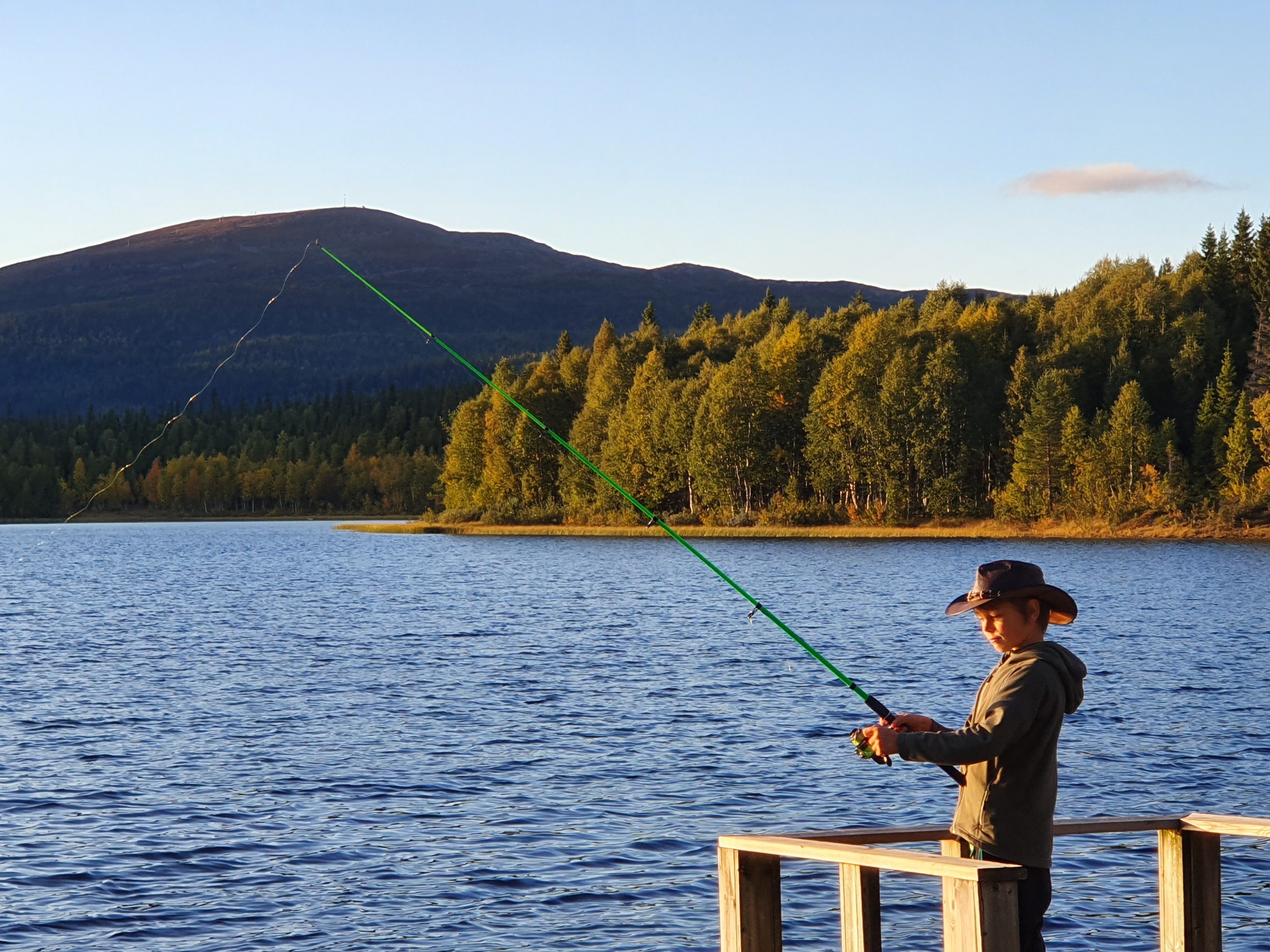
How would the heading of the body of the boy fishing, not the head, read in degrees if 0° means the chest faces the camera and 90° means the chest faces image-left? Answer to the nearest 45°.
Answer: approximately 90°

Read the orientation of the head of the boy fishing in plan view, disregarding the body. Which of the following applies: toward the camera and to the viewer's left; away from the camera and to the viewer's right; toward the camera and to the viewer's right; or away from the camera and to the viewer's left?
toward the camera and to the viewer's left
